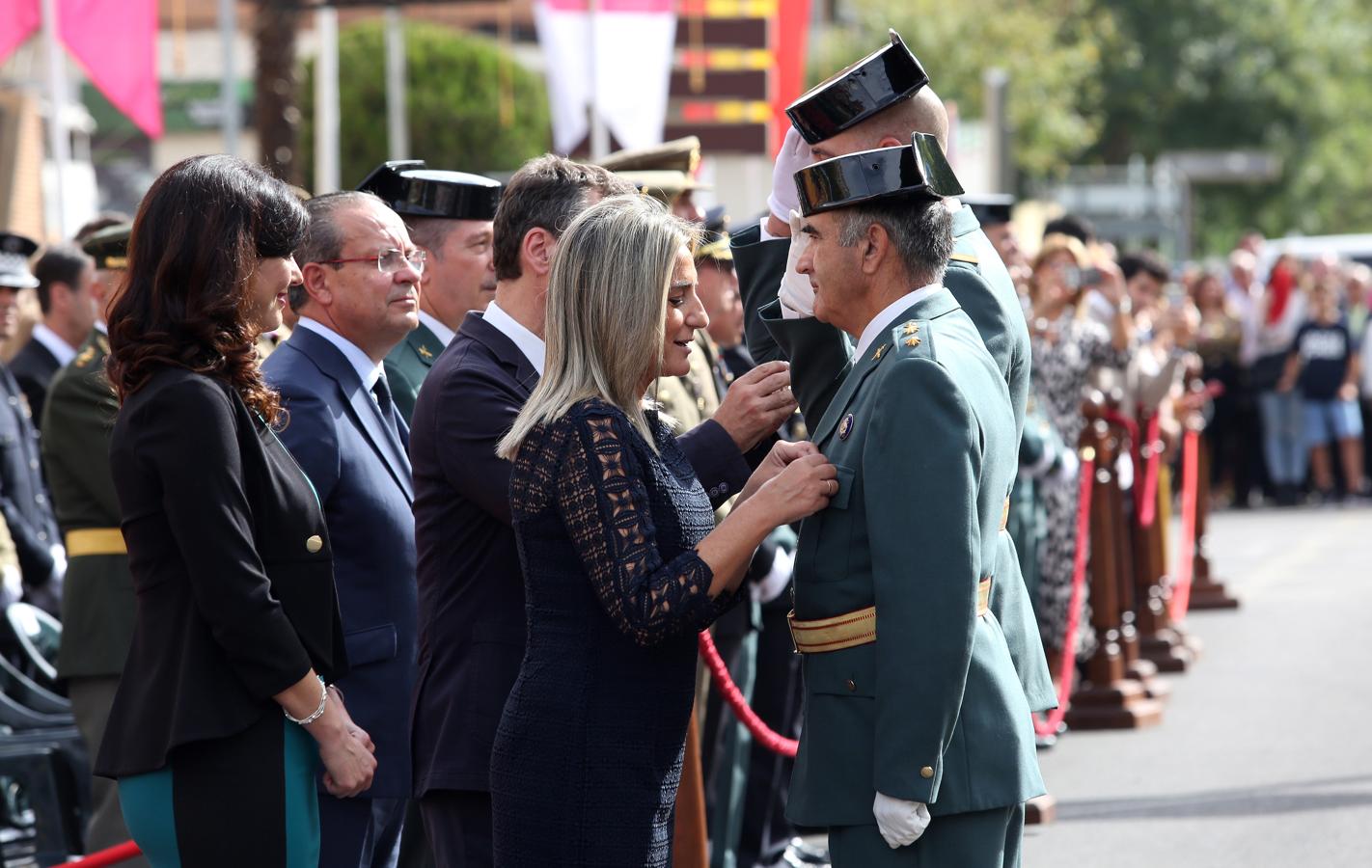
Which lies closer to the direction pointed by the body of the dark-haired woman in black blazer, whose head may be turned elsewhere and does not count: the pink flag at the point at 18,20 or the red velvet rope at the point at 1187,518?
the red velvet rope

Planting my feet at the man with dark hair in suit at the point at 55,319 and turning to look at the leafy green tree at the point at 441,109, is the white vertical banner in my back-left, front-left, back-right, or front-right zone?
front-right

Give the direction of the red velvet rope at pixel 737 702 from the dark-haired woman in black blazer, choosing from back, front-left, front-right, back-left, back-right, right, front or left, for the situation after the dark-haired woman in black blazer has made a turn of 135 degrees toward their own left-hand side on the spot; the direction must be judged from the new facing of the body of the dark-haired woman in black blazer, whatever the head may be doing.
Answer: right

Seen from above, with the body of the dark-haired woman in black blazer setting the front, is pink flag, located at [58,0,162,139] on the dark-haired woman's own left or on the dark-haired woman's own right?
on the dark-haired woman's own left

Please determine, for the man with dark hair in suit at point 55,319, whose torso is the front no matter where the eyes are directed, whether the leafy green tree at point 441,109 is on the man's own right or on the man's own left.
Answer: on the man's own left

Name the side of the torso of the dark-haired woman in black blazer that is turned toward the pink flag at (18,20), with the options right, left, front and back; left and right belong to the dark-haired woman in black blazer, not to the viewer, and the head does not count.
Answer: left

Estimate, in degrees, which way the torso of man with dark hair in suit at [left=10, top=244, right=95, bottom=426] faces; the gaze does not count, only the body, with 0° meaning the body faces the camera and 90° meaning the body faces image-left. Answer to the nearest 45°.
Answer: approximately 270°

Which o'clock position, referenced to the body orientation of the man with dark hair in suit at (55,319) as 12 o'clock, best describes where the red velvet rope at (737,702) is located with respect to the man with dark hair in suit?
The red velvet rope is roughly at 2 o'clock from the man with dark hair in suit.

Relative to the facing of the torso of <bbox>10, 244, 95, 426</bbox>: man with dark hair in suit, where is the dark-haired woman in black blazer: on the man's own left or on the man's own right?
on the man's own right

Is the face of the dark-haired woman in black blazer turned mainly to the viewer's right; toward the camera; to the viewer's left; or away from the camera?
to the viewer's right

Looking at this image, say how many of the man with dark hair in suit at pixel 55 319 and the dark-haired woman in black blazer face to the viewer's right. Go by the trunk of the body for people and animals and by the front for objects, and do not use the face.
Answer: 2

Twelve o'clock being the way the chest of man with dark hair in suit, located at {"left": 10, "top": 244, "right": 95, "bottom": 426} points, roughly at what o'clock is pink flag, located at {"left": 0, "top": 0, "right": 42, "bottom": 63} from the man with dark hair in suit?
The pink flag is roughly at 9 o'clock from the man with dark hair in suit.

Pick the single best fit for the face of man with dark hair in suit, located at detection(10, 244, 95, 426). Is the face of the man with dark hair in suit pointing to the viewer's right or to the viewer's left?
to the viewer's right

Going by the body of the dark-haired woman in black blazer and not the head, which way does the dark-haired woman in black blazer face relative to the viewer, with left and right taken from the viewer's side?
facing to the right of the viewer
